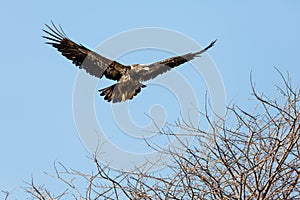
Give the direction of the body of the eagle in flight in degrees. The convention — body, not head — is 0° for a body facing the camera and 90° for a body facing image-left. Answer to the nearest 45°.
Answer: approximately 315°
